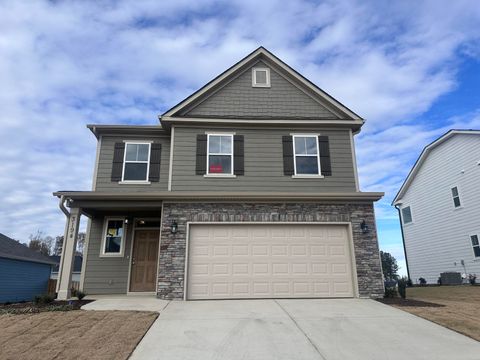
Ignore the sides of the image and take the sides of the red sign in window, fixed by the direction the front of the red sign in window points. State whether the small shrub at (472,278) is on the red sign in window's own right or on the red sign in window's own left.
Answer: on the red sign in window's own left

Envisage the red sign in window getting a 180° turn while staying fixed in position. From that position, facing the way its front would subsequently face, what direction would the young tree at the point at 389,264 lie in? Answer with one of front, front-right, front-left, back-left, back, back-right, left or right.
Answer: front-right

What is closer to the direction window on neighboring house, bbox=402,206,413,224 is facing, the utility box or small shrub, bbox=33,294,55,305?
the small shrub

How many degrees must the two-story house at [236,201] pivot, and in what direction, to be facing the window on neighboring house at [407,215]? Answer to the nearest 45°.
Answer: approximately 135° to its left

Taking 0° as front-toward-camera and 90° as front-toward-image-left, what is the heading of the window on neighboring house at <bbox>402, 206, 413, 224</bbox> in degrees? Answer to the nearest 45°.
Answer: approximately 45°

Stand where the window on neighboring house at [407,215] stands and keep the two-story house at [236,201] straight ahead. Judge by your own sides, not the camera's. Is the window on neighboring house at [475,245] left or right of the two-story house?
left

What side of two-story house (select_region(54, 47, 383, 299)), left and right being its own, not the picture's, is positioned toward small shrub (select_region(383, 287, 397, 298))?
left

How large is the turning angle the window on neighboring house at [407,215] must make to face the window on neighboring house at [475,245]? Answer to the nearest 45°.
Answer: approximately 90° to its left

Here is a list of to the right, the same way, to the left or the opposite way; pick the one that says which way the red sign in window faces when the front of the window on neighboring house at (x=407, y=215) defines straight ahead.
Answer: to the left

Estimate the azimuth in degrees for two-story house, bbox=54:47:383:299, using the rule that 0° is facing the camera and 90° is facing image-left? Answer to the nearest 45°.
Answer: approximately 0°

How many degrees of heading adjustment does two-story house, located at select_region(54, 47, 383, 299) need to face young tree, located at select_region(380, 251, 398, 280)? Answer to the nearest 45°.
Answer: approximately 135° to its left

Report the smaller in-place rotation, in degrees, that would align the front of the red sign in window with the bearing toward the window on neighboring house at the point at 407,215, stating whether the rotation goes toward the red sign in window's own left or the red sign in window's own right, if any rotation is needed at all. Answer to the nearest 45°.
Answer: approximately 135° to the red sign in window's own left

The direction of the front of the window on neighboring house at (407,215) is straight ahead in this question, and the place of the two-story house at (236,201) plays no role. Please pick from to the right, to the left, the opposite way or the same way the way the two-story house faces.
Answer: to the left

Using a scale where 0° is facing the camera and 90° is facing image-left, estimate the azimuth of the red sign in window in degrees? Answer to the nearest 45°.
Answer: approximately 0°
